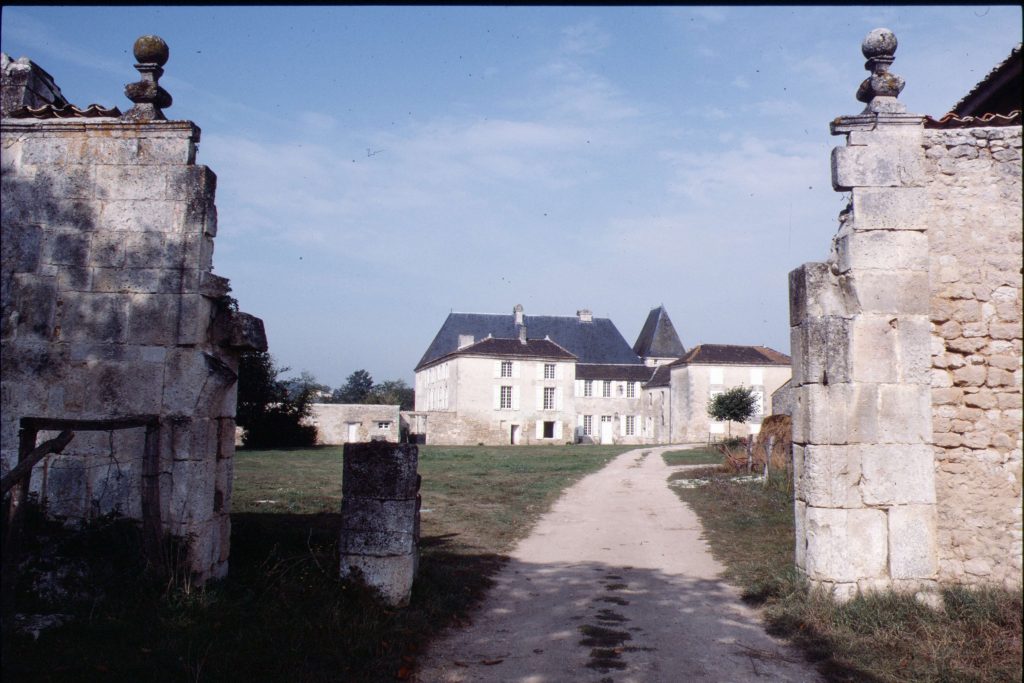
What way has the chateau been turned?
toward the camera

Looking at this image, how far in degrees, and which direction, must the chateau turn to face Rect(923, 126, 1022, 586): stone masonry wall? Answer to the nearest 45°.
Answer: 0° — it already faces it

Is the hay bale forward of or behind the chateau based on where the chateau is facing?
forward

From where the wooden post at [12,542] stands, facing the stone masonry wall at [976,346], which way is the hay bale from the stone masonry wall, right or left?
left

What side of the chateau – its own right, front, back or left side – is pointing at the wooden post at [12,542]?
front

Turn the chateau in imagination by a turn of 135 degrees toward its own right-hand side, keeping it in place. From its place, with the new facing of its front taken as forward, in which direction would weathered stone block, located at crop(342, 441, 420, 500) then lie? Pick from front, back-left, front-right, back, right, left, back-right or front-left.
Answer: back-left

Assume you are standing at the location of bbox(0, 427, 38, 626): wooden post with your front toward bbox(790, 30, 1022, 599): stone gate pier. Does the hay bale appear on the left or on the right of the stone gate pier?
left

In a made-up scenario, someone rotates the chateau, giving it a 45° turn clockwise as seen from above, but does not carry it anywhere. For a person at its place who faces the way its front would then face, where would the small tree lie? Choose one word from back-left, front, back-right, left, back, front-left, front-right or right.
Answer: left

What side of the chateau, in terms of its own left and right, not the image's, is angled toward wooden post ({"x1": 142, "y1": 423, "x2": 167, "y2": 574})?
front

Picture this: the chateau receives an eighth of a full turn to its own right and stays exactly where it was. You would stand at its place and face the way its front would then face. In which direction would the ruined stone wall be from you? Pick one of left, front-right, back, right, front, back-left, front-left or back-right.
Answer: front-left

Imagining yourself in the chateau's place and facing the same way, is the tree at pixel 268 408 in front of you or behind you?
in front
